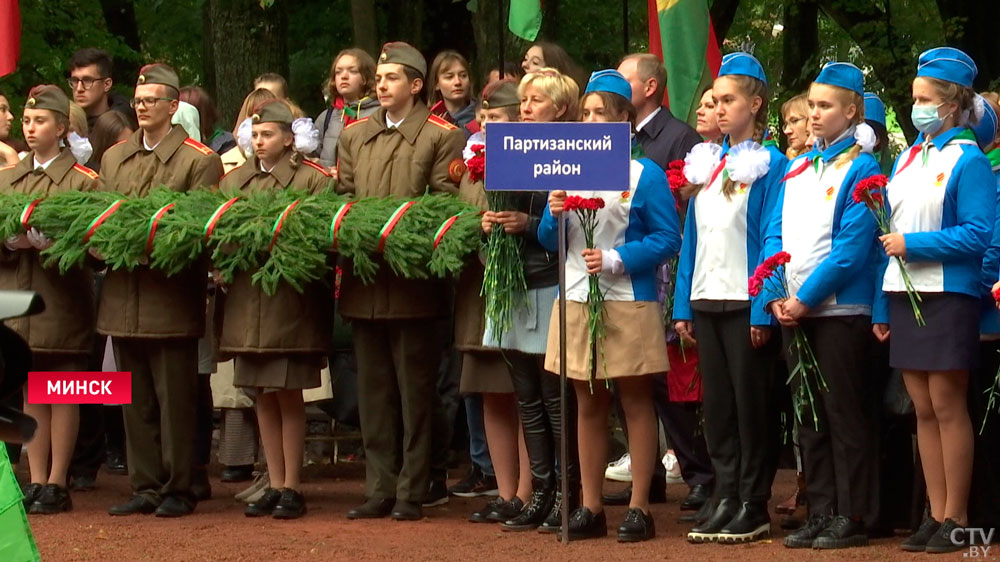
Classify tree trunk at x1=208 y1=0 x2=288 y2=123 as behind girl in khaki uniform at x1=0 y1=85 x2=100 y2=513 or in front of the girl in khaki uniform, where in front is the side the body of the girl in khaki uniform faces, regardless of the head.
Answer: behind

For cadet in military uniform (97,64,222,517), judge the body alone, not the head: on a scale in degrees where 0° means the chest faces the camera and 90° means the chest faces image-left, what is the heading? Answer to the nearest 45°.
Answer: approximately 45°

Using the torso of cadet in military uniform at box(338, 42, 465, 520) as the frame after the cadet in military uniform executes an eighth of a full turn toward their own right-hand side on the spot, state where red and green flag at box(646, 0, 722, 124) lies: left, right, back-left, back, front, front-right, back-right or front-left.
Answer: back-right

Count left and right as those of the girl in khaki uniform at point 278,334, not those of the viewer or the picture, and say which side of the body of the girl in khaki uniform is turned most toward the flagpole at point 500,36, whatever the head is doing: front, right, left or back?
back

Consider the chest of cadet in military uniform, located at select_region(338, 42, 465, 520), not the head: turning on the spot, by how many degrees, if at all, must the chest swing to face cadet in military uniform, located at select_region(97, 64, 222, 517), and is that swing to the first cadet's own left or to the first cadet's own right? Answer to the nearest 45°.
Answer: approximately 45° to the first cadet's own right

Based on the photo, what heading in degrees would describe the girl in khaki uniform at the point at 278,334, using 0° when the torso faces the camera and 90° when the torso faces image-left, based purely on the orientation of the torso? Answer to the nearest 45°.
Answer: approximately 45°

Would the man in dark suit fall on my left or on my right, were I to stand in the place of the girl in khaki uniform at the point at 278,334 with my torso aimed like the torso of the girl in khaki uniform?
on my left

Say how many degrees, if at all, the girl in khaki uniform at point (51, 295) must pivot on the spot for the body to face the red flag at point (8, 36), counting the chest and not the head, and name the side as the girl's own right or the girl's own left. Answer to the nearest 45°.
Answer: approximately 135° to the girl's own right

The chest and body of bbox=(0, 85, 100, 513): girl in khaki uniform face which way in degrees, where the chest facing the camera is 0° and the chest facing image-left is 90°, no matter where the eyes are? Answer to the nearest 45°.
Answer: approximately 45°
